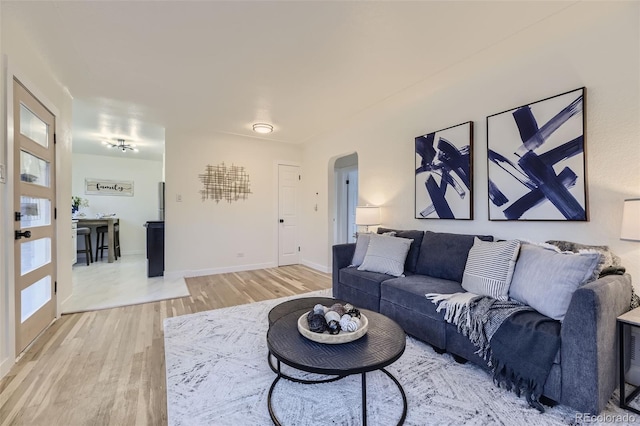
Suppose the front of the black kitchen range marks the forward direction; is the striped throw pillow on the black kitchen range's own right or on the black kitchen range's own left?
on the black kitchen range's own left

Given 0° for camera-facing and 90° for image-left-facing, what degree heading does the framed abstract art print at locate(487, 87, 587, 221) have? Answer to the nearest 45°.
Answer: approximately 45°

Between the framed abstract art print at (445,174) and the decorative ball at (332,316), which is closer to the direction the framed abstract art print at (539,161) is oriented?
the decorative ball

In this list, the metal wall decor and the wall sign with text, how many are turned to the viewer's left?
0

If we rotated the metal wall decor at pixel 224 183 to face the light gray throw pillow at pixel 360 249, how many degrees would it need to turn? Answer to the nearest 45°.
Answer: approximately 45° to its left

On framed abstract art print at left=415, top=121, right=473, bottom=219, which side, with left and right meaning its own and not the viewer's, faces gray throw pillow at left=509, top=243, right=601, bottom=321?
left

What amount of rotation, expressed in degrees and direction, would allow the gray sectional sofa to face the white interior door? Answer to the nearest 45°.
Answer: approximately 90° to its right

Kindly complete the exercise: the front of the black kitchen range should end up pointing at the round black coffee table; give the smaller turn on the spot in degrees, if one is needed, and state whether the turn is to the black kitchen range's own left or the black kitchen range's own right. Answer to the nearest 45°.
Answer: approximately 90° to the black kitchen range's own left
